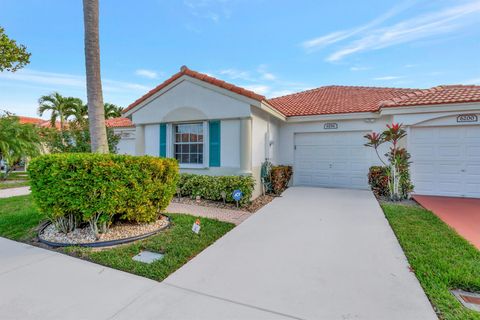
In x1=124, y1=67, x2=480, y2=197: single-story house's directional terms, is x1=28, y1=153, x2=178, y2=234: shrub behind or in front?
in front

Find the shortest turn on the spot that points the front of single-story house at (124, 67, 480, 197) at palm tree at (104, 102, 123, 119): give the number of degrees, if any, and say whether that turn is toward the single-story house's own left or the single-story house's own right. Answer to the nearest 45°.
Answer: approximately 135° to the single-story house's own right

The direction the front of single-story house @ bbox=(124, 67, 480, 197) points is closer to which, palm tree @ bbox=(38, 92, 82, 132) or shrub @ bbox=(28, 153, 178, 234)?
the shrub

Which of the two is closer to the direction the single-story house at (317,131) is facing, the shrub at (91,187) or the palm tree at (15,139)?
the shrub

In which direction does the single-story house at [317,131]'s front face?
toward the camera

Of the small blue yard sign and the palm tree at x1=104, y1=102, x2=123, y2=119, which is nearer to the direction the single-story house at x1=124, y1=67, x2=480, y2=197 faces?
the small blue yard sign

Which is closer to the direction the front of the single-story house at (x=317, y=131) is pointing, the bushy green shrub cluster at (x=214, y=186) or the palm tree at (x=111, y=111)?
the bushy green shrub cluster

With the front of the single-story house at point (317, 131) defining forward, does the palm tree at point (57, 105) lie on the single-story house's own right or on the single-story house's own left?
on the single-story house's own right

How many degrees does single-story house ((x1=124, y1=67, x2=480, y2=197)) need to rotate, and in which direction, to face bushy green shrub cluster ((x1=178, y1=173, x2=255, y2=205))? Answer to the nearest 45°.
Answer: approximately 45° to its right

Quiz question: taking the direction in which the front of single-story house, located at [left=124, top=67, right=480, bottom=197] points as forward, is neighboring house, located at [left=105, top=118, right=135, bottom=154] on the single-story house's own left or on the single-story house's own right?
on the single-story house's own right

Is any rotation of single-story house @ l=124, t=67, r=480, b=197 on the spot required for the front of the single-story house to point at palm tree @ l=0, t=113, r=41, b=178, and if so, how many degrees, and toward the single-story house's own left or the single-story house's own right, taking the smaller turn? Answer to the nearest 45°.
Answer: approximately 90° to the single-story house's own right
